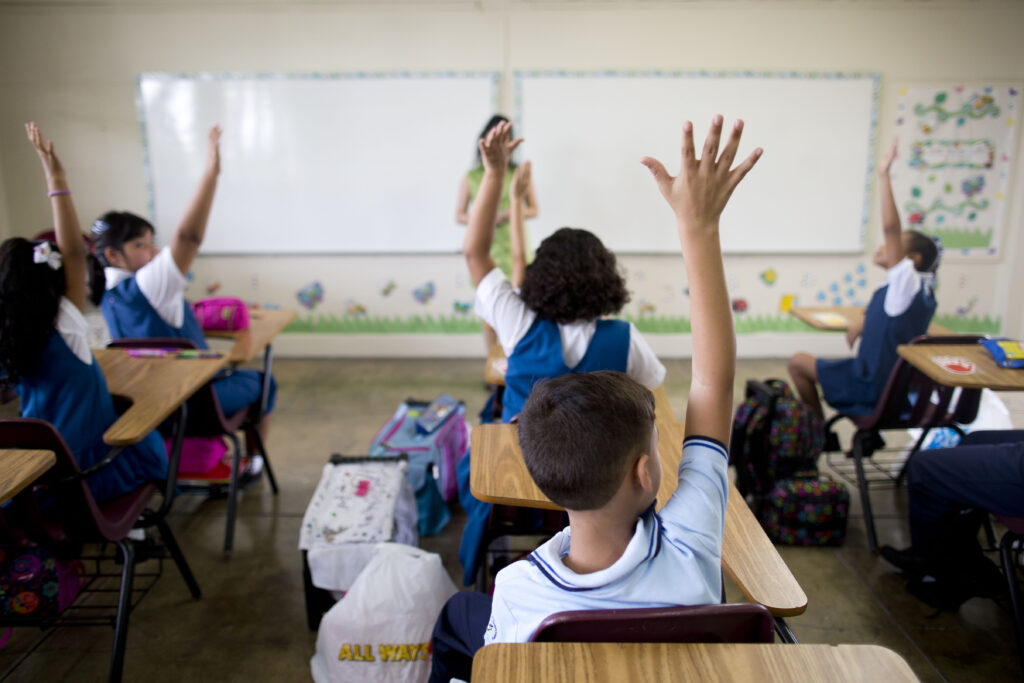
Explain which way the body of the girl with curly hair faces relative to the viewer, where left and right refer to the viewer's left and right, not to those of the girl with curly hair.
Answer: facing away from the viewer

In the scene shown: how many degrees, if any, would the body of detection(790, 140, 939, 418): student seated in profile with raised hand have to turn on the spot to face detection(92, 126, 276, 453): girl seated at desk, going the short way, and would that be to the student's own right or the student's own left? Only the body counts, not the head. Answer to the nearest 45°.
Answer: approximately 45° to the student's own left

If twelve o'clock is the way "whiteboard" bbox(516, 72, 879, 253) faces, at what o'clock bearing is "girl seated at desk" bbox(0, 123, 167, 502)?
The girl seated at desk is roughly at 1 o'clock from the whiteboard.

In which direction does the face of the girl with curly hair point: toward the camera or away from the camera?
away from the camera

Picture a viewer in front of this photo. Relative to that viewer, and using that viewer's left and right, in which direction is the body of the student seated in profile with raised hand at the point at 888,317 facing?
facing to the left of the viewer

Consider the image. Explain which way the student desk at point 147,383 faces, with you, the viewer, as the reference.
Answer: facing away from the viewer and to the right of the viewer

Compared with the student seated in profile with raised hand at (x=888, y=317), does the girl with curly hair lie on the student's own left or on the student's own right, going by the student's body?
on the student's own left

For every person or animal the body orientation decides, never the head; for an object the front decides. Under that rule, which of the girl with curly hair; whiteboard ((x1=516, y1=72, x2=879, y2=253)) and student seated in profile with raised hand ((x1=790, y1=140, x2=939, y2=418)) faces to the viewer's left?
the student seated in profile with raised hand
